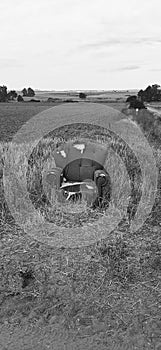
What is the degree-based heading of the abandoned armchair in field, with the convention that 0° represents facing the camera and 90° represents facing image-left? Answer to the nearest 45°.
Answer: approximately 0°
